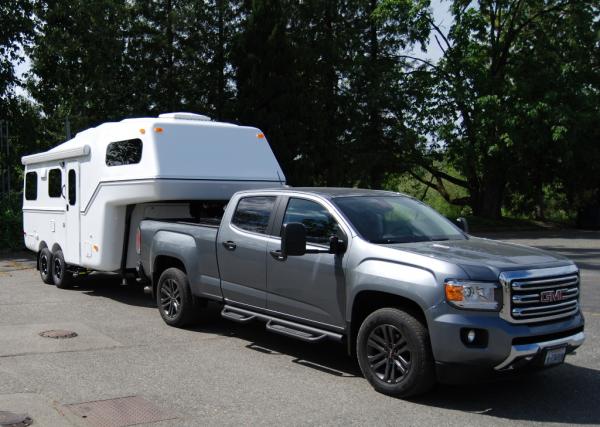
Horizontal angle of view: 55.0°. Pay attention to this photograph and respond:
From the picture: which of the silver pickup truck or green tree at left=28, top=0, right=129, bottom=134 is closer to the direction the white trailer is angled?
the silver pickup truck

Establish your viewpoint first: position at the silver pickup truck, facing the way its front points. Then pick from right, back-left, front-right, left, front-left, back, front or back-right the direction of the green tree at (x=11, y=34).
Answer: back

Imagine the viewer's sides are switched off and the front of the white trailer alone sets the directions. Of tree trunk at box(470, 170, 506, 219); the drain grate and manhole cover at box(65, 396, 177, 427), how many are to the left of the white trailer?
1

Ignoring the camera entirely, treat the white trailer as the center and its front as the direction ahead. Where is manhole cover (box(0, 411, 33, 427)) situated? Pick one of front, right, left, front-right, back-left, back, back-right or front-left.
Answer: front-right

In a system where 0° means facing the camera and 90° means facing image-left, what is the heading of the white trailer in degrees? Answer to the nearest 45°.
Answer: approximately 315°

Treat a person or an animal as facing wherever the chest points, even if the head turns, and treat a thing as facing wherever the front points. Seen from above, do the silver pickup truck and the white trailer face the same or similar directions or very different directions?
same or similar directions

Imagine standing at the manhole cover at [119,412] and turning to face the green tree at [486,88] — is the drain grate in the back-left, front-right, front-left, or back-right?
front-left

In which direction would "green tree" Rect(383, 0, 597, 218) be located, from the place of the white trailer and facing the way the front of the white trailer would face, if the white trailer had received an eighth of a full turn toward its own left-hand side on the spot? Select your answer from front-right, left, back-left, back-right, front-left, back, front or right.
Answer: front-left

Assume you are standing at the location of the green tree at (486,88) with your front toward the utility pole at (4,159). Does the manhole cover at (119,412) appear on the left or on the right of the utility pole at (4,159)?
left

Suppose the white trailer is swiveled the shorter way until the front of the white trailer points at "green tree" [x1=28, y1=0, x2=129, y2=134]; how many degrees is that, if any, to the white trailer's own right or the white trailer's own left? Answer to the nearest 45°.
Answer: approximately 135° to the white trailer's own left

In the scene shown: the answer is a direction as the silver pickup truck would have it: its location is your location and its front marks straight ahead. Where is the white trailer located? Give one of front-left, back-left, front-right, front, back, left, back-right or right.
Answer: back

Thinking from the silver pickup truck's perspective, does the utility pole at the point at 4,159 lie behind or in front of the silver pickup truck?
behind

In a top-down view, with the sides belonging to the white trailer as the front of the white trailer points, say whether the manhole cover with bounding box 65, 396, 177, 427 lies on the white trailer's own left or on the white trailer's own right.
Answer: on the white trailer's own right

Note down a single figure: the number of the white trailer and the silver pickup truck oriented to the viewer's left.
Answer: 0

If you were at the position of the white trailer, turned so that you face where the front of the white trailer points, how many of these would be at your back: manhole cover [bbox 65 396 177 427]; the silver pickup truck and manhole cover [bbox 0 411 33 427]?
0
